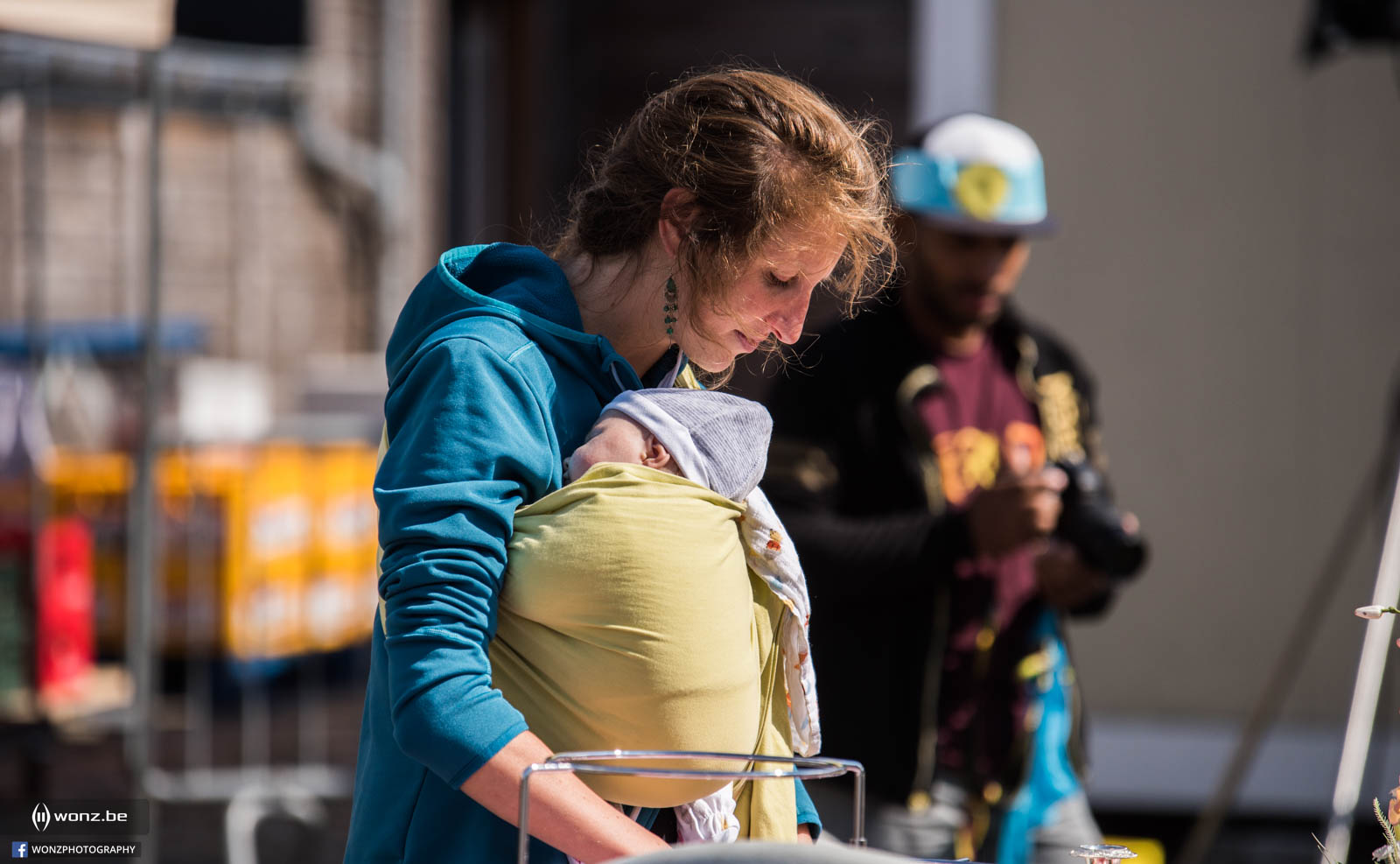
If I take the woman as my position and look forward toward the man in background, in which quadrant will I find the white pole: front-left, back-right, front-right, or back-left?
front-right

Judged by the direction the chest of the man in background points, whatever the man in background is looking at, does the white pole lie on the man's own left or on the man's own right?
on the man's own left

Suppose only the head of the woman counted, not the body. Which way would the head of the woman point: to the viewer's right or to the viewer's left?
to the viewer's right

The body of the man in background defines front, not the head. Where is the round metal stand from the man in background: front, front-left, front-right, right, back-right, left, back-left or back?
front-right

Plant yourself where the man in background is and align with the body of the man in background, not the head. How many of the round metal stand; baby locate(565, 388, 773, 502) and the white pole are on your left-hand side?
1

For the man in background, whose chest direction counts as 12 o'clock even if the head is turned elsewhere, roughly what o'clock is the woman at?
The woman is roughly at 2 o'clock from the man in background.
